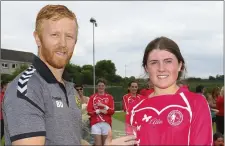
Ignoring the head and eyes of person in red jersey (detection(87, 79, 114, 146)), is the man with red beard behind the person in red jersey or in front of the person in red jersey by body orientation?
in front

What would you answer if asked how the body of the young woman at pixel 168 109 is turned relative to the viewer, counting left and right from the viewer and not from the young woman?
facing the viewer and to the left of the viewer

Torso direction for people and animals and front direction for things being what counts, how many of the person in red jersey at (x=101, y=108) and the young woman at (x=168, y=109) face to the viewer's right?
0

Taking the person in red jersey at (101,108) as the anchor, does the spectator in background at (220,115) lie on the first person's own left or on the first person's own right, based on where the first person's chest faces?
on the first person's own left

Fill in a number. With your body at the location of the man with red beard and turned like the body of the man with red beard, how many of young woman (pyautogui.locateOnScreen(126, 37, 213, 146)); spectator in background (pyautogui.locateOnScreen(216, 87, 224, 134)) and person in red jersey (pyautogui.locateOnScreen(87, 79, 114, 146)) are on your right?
0

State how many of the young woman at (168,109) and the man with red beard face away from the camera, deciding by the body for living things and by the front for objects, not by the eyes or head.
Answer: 0

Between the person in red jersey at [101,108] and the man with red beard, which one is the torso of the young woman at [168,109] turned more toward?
the man with red beard

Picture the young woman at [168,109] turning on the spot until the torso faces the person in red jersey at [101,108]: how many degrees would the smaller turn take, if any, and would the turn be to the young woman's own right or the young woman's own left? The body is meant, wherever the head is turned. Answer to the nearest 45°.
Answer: approximately 135° to the young woman's own right

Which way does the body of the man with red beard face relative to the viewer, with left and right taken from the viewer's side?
facing the viewer and to the right of the viewer

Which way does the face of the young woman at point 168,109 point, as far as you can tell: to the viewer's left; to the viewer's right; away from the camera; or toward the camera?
toward the camera

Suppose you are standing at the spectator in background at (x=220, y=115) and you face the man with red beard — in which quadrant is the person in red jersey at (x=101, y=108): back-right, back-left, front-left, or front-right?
front-right

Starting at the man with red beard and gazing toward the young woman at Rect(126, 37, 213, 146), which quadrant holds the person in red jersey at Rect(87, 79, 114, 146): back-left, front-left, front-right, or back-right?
front-left

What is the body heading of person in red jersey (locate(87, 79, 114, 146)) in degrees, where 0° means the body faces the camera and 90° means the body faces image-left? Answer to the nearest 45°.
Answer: approximately 0°
